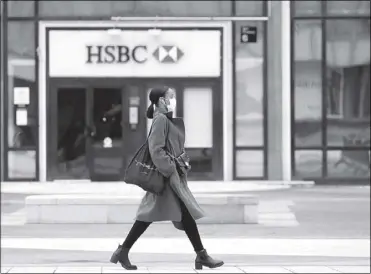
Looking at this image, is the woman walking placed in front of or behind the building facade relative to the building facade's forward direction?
in front

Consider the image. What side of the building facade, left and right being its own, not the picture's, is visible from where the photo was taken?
front

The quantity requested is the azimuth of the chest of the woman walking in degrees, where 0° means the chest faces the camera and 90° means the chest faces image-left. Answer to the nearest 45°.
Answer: approximately 270°

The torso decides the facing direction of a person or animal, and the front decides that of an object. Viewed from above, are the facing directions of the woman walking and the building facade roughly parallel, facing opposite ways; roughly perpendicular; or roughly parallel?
roughly perpendicular

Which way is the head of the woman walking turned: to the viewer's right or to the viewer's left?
to the viewer's right

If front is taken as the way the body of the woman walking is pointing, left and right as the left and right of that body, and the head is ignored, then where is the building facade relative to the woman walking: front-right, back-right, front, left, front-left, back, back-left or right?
left

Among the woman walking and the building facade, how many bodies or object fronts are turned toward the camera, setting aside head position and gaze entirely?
1
